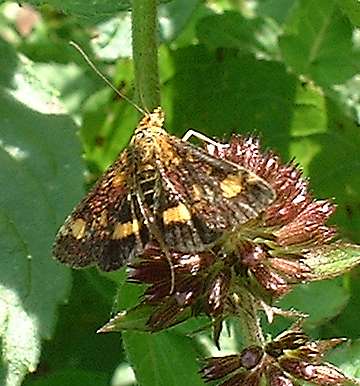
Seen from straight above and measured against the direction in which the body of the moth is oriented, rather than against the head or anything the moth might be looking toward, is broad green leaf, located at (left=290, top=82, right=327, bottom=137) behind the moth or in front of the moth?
in front

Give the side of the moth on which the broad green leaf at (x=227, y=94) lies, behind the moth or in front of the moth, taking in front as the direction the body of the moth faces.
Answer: in front

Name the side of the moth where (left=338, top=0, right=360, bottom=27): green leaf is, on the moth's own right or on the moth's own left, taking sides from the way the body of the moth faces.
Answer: on the moth's own right

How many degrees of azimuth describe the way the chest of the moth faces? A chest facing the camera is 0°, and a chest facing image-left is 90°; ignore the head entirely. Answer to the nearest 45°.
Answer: approximately 180°
